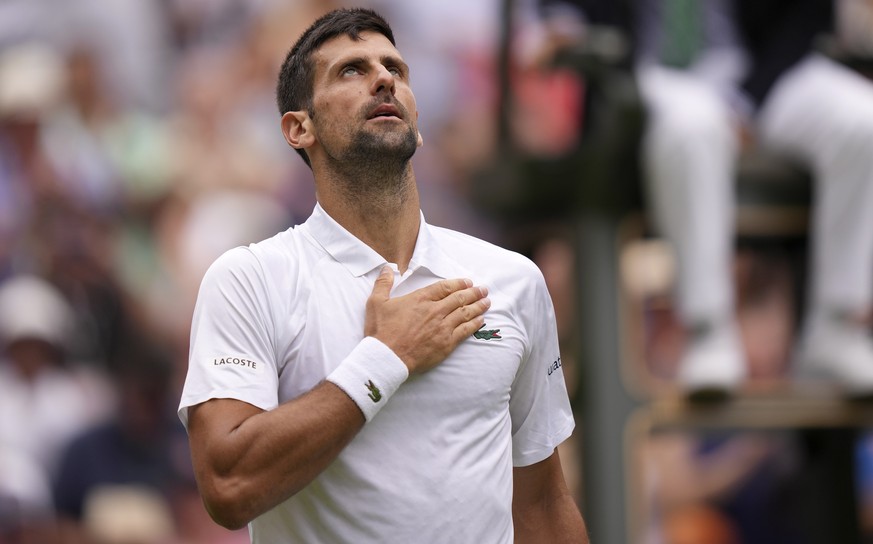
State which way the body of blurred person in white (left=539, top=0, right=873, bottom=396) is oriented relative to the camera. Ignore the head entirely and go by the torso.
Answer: toward the camera

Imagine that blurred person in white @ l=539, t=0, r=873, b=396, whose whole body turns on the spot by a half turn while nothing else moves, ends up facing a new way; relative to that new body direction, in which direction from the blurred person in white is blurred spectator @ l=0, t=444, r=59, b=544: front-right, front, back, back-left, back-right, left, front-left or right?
left

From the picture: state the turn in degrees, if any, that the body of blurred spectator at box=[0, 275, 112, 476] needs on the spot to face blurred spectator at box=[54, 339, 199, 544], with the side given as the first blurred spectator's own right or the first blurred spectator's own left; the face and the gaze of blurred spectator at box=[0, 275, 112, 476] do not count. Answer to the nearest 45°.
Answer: approximately 45° to the first blurred spectator's own left

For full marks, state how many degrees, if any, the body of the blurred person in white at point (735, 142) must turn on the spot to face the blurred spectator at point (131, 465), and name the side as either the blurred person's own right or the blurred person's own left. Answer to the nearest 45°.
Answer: approximately 90° to the blurred person's own right

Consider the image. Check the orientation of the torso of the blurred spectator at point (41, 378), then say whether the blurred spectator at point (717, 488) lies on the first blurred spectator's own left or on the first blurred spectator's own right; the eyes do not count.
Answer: on the first blurred spectator's own left

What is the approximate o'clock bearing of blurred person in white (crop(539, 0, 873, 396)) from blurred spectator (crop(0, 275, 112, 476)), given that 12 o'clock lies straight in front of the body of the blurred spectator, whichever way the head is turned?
The blurred person in white is roughly at 10 o'clock from the blurred spectator.

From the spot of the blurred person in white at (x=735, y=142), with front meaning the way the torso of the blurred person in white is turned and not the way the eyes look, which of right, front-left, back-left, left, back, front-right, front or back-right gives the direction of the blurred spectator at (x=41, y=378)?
right

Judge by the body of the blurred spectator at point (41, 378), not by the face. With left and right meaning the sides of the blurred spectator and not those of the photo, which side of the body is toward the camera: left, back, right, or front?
front

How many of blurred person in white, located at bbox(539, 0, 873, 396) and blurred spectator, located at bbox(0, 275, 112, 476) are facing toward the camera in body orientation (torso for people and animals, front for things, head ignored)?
2
